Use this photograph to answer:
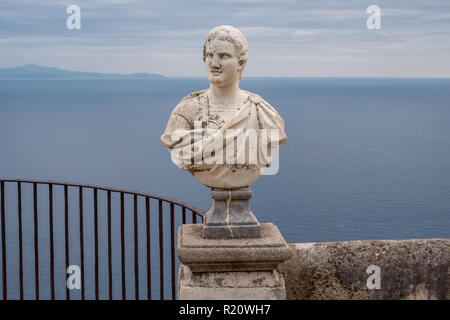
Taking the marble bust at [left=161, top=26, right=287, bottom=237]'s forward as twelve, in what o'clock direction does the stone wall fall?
The stone wall is roughly at 8 o'clock from the marble bust.

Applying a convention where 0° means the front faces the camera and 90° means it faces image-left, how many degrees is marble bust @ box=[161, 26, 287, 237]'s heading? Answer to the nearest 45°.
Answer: approximately 0°
